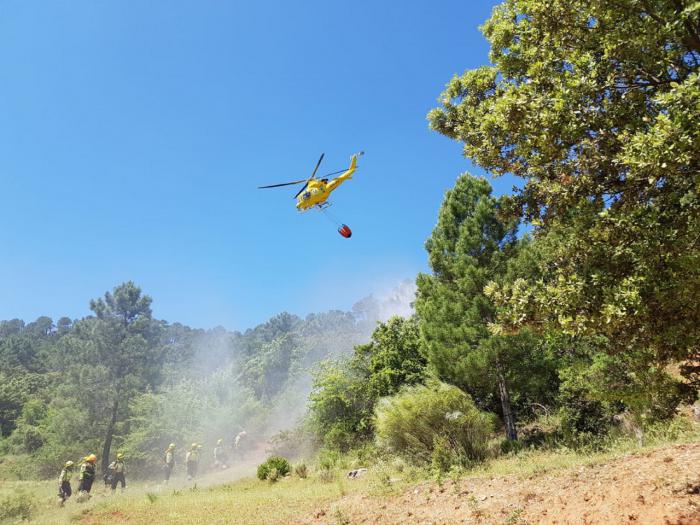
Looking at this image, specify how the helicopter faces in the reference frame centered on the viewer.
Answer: facing the viewer and to the left of the viewer

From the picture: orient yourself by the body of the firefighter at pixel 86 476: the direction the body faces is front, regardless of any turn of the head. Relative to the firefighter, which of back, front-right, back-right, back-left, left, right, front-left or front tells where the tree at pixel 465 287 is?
right

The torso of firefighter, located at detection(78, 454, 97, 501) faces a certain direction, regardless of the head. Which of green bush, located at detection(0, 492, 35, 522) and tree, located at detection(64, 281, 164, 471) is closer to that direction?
the tree

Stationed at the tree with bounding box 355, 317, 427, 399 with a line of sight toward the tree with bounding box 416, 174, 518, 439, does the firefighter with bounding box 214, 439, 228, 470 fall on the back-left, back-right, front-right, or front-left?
back-right

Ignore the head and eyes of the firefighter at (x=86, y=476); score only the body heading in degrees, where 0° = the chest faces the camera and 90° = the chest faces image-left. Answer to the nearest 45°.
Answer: approximately 225°

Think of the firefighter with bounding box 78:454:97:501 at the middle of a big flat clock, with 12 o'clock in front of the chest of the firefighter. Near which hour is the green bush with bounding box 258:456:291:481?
The green bush is roughly at 2 o'clock from the firefighter.

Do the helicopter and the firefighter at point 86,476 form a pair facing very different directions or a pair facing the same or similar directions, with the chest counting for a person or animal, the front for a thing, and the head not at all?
very different directions

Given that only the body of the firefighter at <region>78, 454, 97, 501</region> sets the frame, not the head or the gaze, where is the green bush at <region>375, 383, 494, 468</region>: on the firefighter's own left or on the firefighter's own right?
on the firefighter's own right

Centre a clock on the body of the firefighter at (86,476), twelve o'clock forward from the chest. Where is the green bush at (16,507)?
The green bush is roughly at 6 o'clock from the firefighter.
